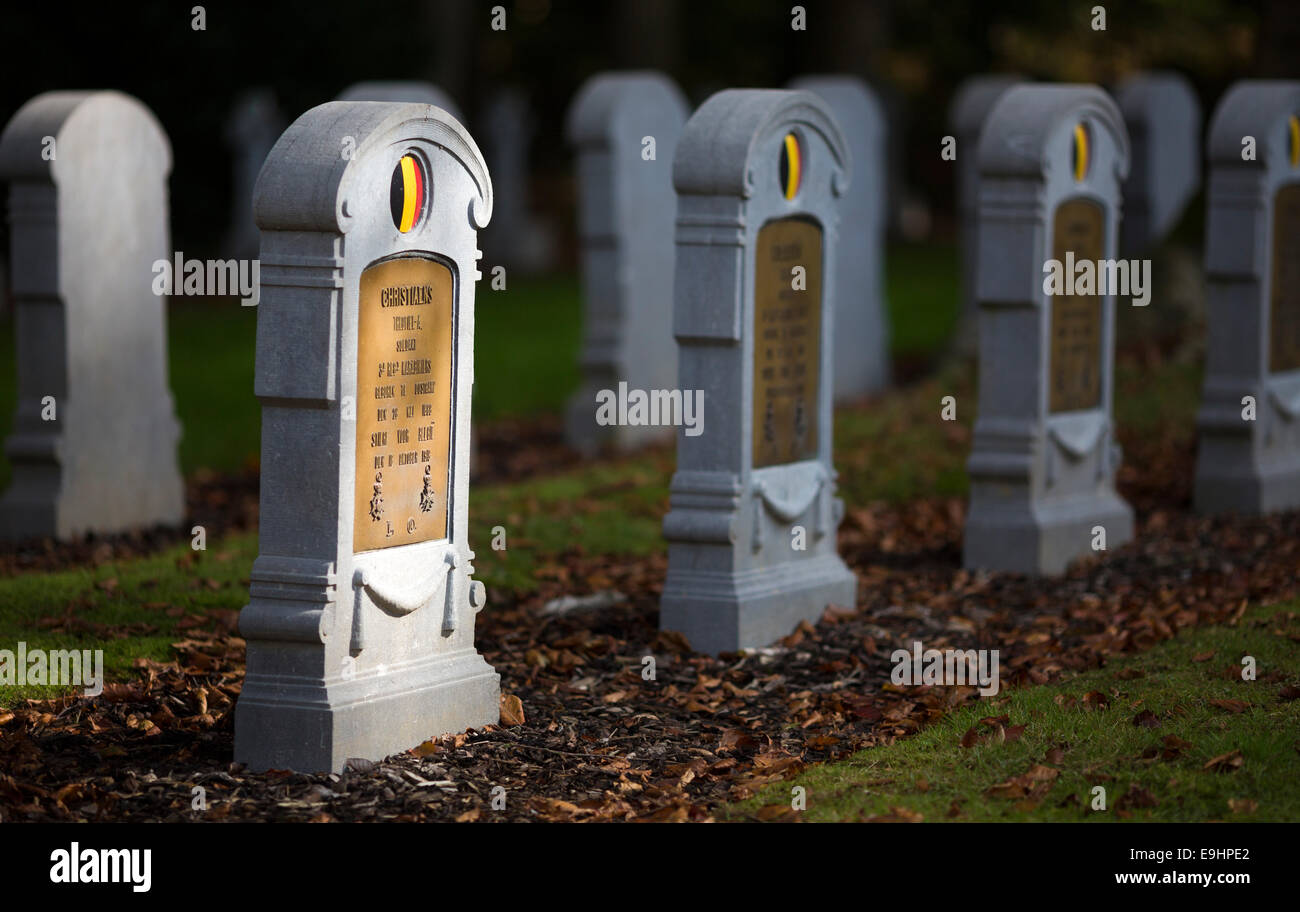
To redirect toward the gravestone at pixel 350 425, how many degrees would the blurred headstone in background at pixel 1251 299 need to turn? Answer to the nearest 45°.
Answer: approximately 90° to its right

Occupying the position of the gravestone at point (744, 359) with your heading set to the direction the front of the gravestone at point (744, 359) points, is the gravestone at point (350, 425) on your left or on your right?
on your right

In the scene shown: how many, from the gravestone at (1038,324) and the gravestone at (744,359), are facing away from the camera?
0

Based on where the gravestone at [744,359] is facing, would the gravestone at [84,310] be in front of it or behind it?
behind

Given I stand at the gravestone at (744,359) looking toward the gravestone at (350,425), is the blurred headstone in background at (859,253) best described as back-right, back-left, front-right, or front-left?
back-right

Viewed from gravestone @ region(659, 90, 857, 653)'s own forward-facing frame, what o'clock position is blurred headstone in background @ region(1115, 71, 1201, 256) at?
The blurred headstone in background is roughly at 8 o'clock from the gravestone.

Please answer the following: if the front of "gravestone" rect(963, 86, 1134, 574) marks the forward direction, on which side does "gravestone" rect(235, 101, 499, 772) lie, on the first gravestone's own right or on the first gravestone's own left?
on the first gravestone's own right

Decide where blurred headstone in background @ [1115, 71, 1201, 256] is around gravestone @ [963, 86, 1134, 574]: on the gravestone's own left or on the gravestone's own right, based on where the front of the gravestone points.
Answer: on the gravestone's own left

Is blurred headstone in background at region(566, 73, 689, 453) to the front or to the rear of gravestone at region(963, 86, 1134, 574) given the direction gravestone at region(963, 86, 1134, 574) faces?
to the rear
